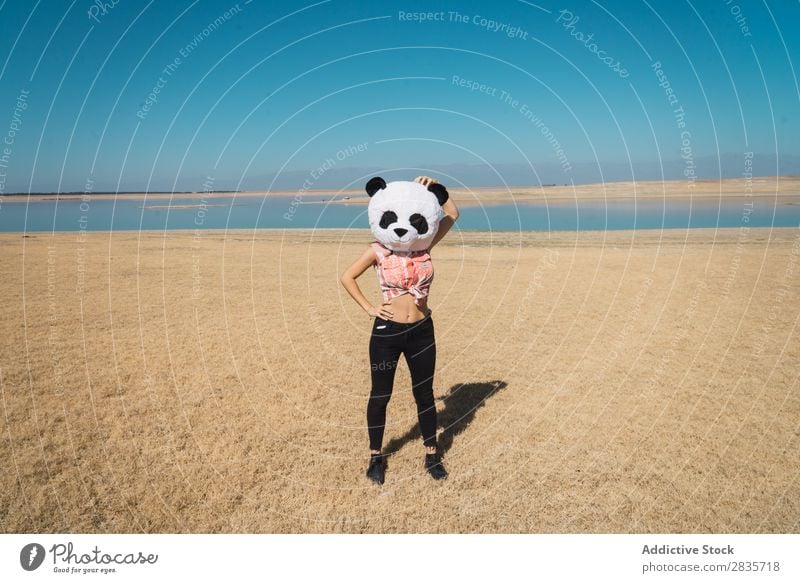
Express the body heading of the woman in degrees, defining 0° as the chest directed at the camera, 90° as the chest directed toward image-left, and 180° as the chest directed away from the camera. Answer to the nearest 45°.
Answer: approximately 0°
